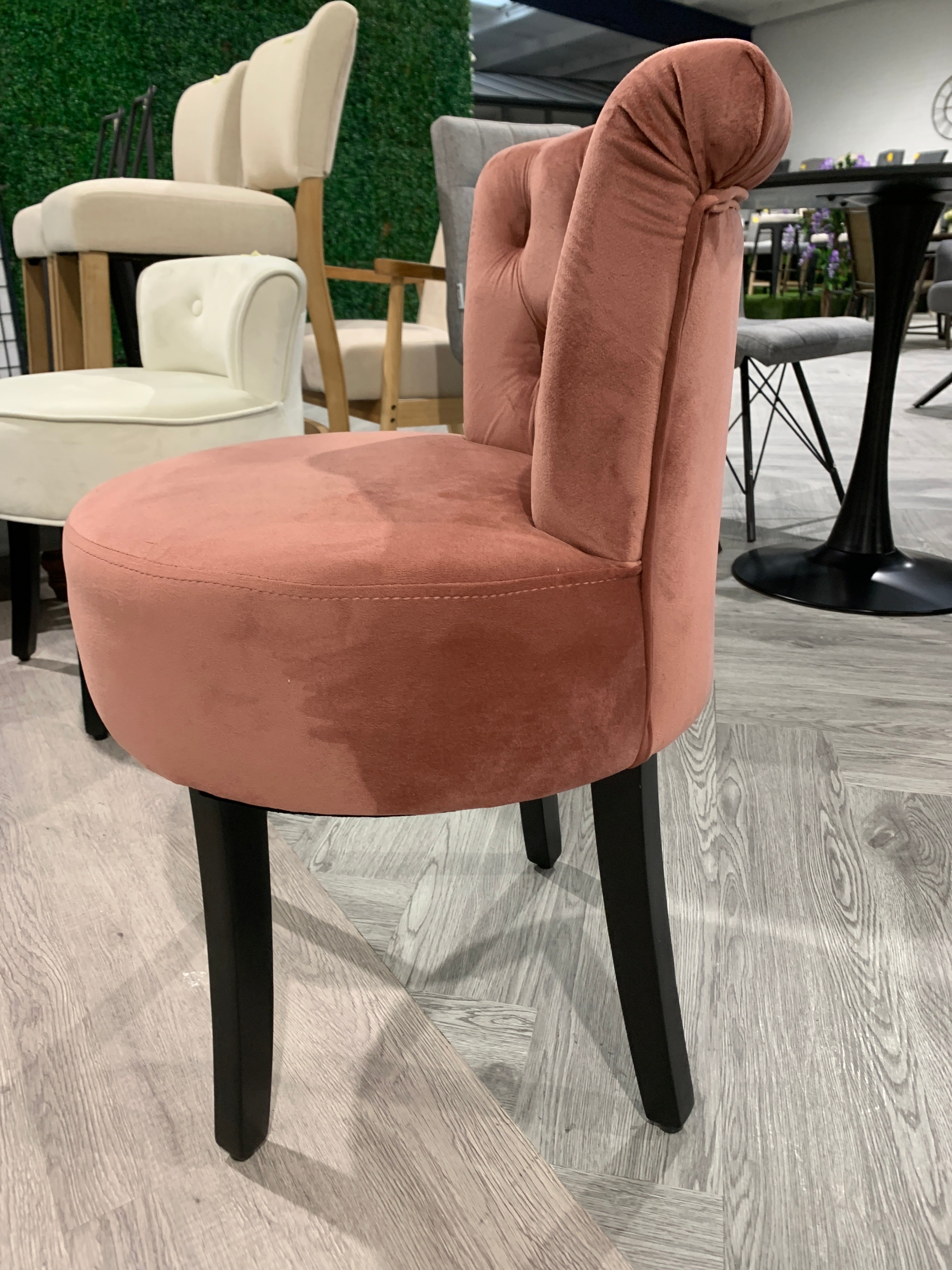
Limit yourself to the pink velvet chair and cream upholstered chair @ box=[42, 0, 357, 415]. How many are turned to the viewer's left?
2

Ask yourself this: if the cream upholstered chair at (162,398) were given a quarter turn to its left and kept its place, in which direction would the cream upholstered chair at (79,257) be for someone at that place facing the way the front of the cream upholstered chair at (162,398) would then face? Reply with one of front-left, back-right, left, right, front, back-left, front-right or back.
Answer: back-left

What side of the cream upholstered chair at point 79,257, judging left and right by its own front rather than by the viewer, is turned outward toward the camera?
left

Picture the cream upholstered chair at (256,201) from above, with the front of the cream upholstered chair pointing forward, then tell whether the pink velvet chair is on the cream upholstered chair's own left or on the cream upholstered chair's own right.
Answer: on the cream upholstered chair's own left

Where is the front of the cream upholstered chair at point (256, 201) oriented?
to the viewer's left

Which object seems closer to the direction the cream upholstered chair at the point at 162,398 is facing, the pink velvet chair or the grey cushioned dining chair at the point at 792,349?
the pink velvet chair

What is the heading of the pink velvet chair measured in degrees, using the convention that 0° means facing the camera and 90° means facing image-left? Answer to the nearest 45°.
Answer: approximately 90°

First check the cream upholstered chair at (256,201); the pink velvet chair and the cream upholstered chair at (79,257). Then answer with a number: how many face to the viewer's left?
3

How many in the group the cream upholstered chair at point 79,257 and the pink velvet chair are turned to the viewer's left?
2

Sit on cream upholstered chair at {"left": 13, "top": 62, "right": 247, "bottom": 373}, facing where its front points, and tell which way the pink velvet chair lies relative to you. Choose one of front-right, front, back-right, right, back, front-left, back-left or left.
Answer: left

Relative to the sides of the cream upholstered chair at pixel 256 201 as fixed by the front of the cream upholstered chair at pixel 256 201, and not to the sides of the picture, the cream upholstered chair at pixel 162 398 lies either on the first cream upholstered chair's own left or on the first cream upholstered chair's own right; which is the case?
on the first cream upholstered chair's own left

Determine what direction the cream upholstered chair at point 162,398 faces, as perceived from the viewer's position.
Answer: facing the viewer and to the left of the viewer
